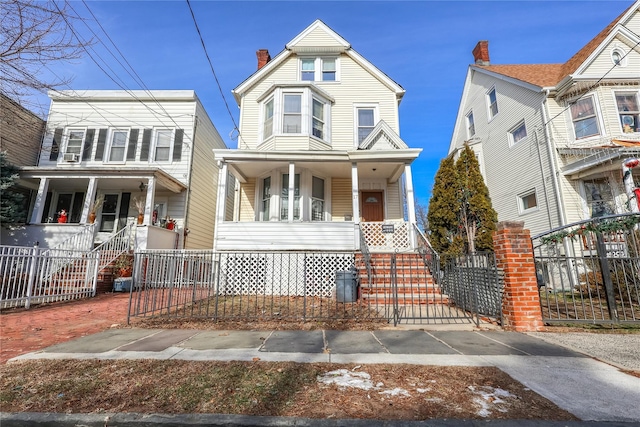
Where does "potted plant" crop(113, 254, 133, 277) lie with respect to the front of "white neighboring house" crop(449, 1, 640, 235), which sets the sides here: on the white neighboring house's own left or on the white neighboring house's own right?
on the white neighboring house's own right

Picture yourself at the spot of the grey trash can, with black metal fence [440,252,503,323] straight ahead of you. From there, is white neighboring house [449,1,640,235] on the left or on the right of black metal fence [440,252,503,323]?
left

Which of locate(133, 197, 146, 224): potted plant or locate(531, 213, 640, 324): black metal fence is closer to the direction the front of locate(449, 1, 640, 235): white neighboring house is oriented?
the black metal fence

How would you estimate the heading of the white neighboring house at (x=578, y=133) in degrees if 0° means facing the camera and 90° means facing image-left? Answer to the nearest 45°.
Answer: approximately 315°

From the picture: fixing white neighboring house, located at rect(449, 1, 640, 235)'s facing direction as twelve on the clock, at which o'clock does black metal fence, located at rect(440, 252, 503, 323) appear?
The black metal fence is roughly at 2 o'clock from the white neighboring house.

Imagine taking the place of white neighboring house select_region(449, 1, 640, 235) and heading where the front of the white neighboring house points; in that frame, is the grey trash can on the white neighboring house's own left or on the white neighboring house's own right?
on the white neighboring house's own right

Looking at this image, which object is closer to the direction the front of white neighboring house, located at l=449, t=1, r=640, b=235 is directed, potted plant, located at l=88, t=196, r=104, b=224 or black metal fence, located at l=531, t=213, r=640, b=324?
the black metal fence

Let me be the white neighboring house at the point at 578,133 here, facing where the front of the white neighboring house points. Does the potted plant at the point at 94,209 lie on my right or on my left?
on my right

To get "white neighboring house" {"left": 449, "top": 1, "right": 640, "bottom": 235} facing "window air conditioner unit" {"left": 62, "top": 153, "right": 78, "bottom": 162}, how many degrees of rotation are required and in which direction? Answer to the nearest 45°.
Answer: approximately 90° to its right
